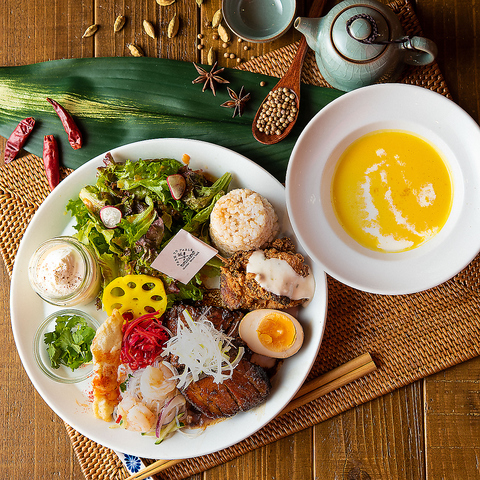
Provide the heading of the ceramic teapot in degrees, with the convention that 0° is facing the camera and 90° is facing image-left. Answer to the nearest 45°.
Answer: approximately 90°

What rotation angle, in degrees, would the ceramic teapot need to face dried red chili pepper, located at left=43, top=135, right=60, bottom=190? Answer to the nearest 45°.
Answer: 0° — it already faces it

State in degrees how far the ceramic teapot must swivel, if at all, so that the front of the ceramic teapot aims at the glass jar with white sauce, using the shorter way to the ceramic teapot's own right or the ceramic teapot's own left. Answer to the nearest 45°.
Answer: approximately 45° to the ceramic teapot's own left

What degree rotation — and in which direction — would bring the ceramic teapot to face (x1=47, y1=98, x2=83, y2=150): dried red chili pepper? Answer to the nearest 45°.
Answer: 0° — it already faces it

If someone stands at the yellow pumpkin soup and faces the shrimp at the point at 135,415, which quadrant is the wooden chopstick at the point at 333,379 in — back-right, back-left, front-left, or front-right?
front-left

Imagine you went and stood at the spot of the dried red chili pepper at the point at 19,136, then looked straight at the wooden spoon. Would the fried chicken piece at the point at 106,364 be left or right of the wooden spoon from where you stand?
right
